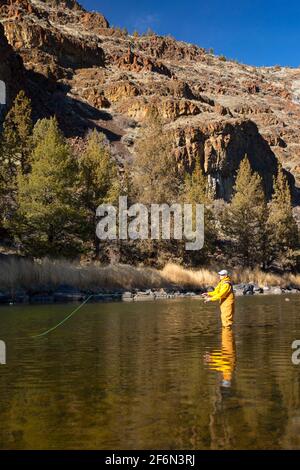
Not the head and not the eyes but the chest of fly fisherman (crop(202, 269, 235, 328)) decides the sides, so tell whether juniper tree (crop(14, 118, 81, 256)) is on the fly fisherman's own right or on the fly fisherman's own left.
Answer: on the fly fisherman's own right

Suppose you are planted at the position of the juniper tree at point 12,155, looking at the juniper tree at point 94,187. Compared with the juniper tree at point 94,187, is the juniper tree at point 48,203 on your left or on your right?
right

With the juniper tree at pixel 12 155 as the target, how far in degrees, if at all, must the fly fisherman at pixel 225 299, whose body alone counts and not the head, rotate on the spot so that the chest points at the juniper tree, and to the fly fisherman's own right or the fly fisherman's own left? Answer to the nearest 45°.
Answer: approximately 45° to the fly fisherman's own right

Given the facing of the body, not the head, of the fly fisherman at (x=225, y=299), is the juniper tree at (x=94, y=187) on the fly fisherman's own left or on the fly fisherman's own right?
on the fly fisherman's own right

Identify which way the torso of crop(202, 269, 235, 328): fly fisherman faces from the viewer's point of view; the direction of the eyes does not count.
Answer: to the viewer's left
